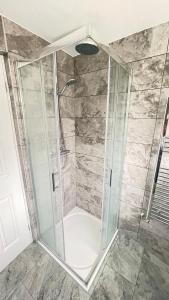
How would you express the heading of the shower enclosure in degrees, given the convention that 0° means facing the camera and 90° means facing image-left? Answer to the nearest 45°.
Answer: approximately 0°

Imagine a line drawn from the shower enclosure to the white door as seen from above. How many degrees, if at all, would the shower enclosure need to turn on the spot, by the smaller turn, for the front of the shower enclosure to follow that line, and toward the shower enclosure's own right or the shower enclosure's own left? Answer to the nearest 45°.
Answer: approximately 90° to the shower enclosure's own right
